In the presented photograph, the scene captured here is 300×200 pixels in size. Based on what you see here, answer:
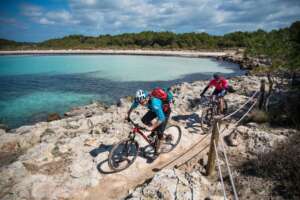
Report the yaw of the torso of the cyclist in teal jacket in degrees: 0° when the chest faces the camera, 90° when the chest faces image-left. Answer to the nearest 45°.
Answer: approximately 45°

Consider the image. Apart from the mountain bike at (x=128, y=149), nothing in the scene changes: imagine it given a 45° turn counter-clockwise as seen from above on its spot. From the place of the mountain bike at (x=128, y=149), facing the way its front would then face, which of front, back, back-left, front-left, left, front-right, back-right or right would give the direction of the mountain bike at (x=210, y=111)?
back-left

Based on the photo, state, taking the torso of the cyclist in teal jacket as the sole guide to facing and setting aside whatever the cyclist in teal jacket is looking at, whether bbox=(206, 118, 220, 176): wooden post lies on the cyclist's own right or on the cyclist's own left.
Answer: on the cyclist's own left

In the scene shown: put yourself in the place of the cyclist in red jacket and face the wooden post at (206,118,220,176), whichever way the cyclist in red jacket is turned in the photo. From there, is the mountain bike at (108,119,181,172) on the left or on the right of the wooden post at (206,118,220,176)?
right

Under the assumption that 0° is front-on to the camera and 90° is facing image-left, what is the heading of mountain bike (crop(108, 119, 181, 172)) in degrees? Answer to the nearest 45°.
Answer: approximately 45°

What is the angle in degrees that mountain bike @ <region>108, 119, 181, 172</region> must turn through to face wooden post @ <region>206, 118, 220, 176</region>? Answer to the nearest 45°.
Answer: approximately 90° to its left

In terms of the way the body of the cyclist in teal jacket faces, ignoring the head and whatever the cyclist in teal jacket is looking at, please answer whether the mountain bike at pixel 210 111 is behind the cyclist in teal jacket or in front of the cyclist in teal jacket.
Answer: behind

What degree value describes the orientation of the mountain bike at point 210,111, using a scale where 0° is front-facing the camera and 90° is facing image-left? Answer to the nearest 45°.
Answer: approximately 45°
